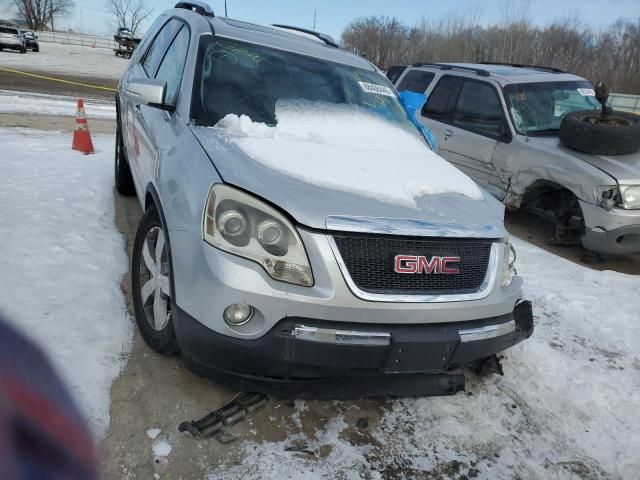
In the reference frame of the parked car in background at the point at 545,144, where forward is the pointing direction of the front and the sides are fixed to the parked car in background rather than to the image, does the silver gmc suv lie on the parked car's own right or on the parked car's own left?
on the parked car's own right

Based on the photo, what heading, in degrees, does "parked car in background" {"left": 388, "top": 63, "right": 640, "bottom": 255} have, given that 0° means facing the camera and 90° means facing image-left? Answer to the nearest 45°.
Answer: approximately 315°

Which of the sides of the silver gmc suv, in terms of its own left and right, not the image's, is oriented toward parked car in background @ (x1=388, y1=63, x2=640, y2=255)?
left

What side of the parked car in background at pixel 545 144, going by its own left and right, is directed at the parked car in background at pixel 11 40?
back

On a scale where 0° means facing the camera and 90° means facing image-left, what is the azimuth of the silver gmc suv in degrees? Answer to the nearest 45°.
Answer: approximately 315°

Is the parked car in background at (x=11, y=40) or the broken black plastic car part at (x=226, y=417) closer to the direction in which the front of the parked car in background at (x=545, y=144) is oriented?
the broken black plastic car part
